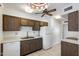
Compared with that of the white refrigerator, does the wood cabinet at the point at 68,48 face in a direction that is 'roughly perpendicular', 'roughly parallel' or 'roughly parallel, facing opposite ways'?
roughly perpendicular

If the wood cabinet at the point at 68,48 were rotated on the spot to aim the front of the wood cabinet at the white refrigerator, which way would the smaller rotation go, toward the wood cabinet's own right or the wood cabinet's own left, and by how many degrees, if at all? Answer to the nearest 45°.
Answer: approximately 90° to the wood cabinet's own right

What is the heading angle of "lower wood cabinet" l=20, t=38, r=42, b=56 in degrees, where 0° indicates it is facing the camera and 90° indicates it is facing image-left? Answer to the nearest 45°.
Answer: approximately 315°

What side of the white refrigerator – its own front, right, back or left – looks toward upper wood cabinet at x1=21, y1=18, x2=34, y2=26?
right

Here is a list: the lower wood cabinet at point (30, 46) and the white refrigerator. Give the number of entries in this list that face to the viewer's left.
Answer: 0

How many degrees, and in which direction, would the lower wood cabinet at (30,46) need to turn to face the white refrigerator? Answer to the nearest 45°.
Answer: approximately 90° to its left

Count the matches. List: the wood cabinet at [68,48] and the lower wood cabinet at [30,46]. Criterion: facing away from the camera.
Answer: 0

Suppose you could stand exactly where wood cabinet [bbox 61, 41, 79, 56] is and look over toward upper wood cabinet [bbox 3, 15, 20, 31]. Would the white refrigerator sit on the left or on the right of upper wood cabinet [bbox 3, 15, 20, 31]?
right
